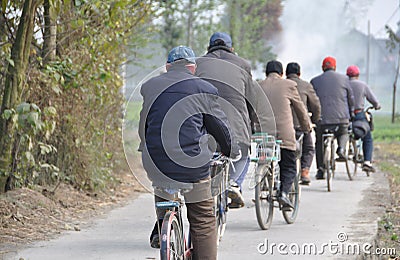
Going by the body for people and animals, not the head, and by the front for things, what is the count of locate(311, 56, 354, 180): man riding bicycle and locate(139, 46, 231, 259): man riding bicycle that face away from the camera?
2

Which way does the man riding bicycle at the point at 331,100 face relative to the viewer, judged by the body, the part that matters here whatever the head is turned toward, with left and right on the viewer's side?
facing away from the viewer

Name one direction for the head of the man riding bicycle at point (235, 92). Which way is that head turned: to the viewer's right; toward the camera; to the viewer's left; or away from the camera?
away from the camera

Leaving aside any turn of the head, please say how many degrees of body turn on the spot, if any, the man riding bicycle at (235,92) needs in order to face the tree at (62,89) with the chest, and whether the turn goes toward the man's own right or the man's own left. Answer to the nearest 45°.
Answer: approximately 45° to the man's own left

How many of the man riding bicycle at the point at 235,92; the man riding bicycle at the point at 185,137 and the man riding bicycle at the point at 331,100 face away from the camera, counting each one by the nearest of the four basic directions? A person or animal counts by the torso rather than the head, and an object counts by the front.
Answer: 3

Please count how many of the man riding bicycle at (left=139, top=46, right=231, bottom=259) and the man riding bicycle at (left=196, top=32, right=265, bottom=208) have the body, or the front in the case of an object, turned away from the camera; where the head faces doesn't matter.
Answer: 2

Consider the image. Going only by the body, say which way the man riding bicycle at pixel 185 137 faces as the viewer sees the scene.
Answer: away from the camera

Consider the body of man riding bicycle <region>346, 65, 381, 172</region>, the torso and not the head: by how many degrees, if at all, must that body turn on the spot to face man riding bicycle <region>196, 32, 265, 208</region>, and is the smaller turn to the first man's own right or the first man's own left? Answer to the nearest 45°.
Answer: approximately 135° to the first man's own right

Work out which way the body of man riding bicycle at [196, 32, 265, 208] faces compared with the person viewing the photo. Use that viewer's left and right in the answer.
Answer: facing away from the viewer

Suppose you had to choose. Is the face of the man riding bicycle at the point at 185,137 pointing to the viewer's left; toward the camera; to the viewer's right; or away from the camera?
away from the camera
